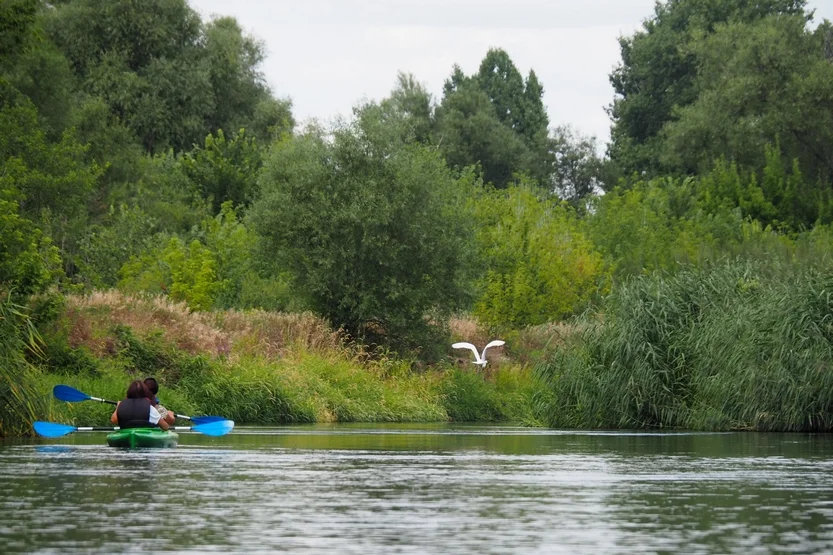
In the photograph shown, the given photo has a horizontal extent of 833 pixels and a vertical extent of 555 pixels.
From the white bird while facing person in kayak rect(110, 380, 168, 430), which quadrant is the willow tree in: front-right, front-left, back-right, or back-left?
front-right

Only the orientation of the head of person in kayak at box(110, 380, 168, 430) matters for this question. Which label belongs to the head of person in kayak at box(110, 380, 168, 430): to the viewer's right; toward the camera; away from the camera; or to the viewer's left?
away from the camera

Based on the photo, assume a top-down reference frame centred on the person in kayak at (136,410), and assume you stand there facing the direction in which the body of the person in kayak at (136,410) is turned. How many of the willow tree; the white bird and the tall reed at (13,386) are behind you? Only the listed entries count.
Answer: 0

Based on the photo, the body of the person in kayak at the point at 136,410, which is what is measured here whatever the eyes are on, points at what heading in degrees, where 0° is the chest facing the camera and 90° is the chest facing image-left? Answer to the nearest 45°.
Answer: approximately 180°

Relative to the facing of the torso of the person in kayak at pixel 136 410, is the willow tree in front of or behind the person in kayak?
in front

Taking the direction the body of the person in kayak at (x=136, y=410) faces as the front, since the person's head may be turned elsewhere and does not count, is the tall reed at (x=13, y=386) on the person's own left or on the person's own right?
on the person's own left

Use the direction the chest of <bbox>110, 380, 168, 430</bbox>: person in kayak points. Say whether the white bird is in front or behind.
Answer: in front
